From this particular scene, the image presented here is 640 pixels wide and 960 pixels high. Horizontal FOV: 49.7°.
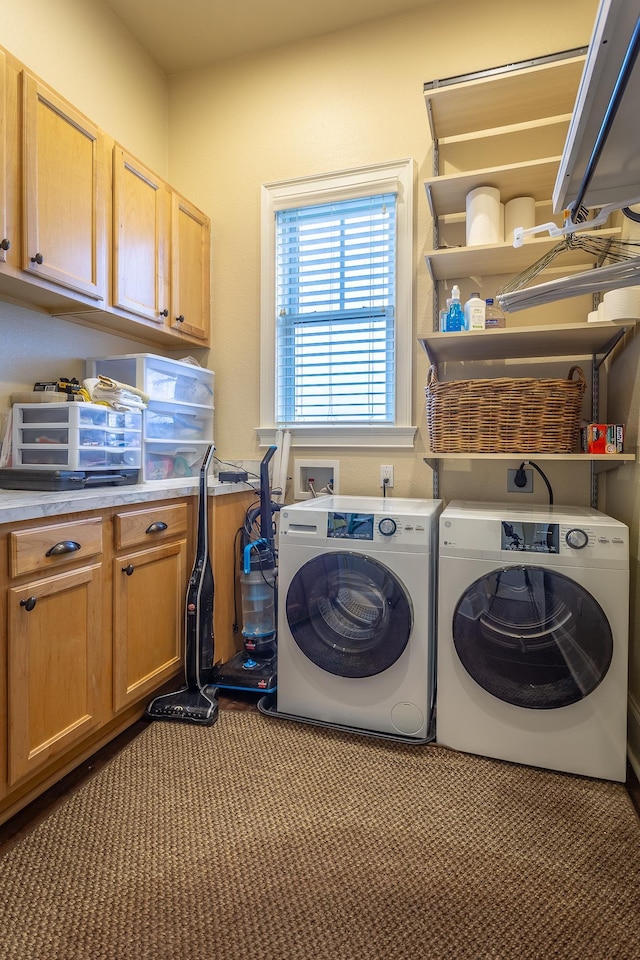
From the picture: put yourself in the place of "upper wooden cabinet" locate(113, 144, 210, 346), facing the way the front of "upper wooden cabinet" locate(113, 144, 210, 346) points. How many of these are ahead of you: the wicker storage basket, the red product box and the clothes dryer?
3

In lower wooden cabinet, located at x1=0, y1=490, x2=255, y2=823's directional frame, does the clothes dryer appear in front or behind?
in front

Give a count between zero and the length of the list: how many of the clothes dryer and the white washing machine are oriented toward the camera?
2

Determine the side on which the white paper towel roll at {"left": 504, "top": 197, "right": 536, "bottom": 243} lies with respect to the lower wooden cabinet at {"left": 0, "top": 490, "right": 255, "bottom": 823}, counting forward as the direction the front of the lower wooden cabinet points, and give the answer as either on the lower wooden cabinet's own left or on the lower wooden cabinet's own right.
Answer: on the lower wooden cabinet's own left

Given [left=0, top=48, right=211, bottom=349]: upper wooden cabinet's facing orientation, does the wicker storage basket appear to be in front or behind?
in front

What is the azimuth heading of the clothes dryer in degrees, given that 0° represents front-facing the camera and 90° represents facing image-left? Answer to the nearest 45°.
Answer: approximately 0°

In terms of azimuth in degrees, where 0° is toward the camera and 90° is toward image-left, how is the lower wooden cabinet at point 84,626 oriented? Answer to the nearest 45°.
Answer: approximately 315°

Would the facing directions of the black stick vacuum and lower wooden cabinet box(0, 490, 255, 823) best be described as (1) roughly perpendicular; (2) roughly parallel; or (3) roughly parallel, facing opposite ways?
roughly perpendicular

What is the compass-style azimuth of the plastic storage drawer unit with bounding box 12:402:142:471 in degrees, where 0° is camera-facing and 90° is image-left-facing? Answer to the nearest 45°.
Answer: approximately 315°
